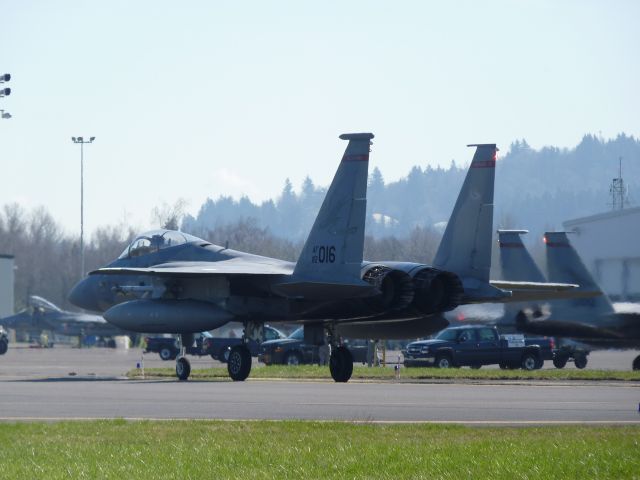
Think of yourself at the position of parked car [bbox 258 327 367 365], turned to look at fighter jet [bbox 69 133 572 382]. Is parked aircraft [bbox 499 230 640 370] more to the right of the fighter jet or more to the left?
left

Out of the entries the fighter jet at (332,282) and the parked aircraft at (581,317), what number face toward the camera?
0

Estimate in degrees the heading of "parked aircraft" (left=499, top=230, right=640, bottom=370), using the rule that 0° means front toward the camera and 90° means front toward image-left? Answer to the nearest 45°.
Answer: approximately 225°

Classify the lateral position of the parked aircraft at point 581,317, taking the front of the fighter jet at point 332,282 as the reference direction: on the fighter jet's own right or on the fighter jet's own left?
on the fighter jet's own right

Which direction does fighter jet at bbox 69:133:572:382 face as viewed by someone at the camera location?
facing away from the viewer and to the left of the viewer

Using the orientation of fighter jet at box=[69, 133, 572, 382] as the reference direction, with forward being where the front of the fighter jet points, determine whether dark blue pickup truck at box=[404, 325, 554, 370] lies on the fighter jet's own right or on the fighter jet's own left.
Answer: on the fighter jet's own right

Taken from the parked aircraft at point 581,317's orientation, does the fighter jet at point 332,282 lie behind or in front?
behind
